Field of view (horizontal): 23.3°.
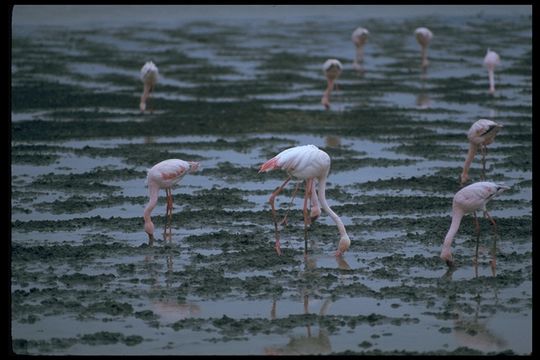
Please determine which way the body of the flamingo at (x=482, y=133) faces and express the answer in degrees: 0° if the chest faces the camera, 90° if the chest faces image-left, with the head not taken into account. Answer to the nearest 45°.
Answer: approximately 90°

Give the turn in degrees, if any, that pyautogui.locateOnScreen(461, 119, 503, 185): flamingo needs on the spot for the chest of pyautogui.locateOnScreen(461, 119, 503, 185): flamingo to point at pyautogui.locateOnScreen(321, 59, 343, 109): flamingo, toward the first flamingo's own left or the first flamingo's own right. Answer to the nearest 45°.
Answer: approximately 90° to the first flamingo's own right

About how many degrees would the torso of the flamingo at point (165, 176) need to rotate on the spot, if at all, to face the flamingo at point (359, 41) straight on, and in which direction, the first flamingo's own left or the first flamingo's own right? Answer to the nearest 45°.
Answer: approximately 90° to the first flamingo's own right

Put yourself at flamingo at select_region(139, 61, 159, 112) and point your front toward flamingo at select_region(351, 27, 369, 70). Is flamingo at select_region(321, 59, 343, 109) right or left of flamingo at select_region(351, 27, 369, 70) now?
right

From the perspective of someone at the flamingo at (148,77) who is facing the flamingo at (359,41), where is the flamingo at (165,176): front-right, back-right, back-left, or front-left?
back-right

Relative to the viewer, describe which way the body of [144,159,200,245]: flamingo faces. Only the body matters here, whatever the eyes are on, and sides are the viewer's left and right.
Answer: facing to the left of the viewer

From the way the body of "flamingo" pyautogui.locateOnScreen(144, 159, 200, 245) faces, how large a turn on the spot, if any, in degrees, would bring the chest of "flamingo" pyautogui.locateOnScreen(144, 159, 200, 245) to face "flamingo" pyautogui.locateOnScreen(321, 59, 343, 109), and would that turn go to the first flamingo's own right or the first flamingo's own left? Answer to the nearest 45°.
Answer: approximately 90° to the first flamingo's own right

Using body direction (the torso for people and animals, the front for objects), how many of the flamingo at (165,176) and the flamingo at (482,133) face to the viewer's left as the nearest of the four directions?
2

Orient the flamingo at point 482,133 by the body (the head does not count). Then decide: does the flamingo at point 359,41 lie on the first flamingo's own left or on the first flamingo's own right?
on the first flamingo's own right

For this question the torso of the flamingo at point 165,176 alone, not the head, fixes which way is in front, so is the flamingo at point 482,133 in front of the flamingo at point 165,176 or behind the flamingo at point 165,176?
behind
